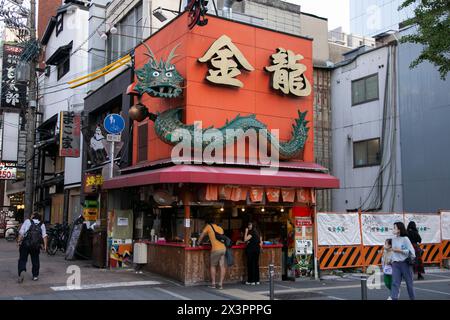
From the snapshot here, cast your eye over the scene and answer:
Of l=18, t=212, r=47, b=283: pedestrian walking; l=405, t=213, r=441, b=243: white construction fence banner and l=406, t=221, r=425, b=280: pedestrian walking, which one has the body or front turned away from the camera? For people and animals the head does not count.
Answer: l=18, t=212, r=47, b=283: pedestrian walking

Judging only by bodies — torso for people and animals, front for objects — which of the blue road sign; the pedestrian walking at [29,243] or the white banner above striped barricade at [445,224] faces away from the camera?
the pedestrian walking

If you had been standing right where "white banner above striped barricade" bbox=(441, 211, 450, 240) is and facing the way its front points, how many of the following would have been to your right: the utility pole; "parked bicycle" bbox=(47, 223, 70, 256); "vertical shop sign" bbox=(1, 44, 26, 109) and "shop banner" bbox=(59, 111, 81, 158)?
4

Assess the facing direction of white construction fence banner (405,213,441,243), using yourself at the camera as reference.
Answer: facing the viewer

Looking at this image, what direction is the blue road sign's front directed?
toward the camera

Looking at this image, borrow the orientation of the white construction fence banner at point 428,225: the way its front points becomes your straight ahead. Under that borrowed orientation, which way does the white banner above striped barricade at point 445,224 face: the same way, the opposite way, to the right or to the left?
the same way

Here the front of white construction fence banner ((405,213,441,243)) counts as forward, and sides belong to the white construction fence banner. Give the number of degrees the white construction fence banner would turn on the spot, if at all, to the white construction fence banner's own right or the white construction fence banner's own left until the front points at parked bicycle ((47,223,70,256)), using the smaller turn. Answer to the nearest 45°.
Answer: approximately 90° to the white construction fence banner's own right

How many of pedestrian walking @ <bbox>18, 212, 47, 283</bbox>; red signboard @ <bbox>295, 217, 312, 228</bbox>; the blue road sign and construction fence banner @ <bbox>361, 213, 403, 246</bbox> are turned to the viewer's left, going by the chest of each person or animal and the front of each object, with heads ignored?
0

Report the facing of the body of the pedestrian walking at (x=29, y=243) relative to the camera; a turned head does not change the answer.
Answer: away from the camera

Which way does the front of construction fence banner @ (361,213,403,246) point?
toward the camera

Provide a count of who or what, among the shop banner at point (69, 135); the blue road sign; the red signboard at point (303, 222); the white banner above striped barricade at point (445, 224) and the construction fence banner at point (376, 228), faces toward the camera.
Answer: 5

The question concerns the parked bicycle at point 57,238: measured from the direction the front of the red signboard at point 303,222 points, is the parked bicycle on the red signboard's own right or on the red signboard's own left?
on the red signboard's own right

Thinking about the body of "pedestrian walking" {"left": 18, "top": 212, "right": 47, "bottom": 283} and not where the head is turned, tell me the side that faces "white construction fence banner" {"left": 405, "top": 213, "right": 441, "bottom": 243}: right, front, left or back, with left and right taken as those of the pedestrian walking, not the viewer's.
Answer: right

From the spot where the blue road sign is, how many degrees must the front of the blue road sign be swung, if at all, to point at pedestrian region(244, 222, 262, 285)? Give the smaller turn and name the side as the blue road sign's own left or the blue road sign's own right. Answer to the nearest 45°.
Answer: approximately 45° to the blue road sign's own left

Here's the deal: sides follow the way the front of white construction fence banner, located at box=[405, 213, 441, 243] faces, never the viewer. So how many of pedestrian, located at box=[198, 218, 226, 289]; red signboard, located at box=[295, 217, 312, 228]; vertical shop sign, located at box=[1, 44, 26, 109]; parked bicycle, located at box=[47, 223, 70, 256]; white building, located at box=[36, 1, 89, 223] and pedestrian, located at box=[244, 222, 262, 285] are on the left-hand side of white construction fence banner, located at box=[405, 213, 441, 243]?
0

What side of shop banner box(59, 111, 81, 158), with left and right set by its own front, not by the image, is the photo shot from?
front

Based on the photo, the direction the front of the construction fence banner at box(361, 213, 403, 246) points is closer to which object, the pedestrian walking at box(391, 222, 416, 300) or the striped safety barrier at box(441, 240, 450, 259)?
the pedestrian walking
